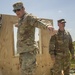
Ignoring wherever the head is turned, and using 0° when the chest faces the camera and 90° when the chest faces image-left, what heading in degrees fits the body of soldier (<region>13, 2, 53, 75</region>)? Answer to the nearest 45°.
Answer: approximately 45°

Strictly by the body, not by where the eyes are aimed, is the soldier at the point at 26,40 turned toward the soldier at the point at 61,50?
no
